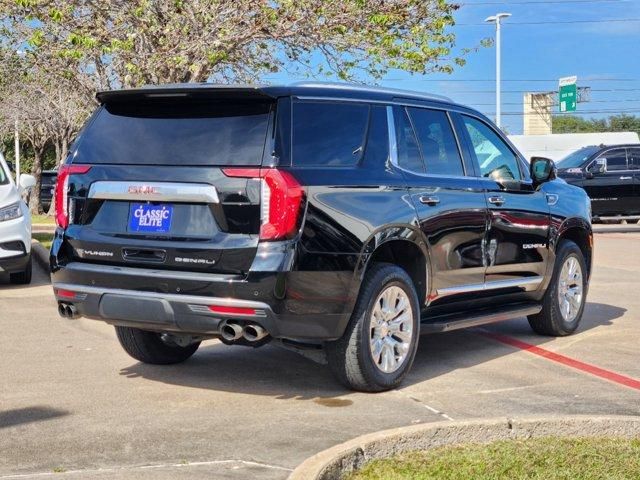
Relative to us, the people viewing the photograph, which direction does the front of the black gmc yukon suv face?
facing away from the viewer and to the right of the viewer

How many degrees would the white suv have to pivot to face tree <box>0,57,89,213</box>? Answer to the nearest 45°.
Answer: approximately 180°

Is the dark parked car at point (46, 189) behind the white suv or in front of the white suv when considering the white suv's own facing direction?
behind

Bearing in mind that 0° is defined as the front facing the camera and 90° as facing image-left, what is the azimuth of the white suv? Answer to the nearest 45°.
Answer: approximately 0°

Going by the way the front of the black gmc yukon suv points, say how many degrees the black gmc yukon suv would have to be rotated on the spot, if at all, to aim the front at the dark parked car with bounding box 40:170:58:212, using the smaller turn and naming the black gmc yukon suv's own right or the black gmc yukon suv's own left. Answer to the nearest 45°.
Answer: approximately 45° to the black gmc yukon suv's own left

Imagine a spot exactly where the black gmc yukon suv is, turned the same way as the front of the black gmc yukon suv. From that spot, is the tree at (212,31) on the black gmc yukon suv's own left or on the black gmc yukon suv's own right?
on the black gmc yukon suv's own left

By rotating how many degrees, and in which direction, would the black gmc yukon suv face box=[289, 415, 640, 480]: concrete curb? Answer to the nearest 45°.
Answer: approximately 90° to its right

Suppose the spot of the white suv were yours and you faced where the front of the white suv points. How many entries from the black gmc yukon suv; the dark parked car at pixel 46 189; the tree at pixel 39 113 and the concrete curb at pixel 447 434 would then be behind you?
2

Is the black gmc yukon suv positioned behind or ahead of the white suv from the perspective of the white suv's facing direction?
ahead

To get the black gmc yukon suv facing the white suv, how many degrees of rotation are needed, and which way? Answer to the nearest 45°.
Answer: approximately 90° to its left

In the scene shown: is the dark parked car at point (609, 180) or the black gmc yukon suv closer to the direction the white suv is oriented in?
the black gmc yukon suv

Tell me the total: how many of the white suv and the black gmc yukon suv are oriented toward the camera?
1
